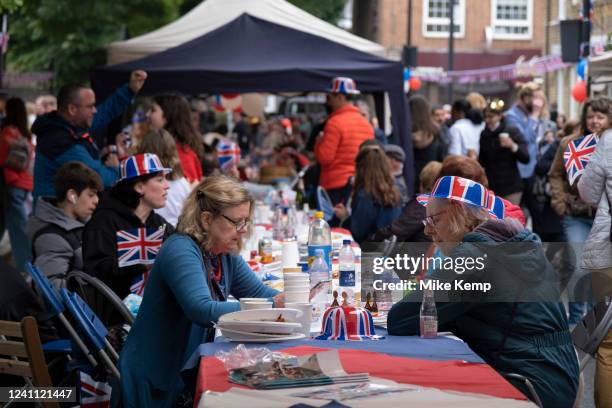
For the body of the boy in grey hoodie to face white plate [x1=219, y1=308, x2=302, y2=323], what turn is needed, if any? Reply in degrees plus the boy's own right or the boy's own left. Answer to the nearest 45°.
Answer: approximately 90° to the boy's own right

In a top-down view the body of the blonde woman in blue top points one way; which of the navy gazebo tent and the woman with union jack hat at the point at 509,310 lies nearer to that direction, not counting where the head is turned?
the woman with union jack hat

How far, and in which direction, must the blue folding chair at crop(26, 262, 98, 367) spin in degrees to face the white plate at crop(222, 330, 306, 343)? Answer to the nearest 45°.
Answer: approximately 45° to its right

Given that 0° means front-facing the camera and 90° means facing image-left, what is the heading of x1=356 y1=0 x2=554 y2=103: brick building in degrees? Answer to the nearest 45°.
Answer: approximately 0°

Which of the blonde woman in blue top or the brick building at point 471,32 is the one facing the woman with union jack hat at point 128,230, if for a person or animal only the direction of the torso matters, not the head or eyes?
the brick building

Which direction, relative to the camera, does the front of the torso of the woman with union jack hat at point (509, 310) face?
to the viewer's left

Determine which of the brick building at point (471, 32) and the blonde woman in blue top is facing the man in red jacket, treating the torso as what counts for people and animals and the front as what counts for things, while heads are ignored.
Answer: the brick building

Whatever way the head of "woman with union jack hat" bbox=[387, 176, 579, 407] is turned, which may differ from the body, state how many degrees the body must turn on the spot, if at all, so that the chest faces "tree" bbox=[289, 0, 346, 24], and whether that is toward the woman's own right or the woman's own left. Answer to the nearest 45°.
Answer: approximately 90° to the woman's own right

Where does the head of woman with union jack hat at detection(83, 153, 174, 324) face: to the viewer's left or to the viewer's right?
to the viewer's right

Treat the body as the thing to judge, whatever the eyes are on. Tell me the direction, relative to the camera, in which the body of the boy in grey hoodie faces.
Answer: to the viewer's right

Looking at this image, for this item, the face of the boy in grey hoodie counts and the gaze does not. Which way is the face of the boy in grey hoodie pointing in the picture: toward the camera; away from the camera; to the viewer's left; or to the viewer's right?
to the viewer's right
